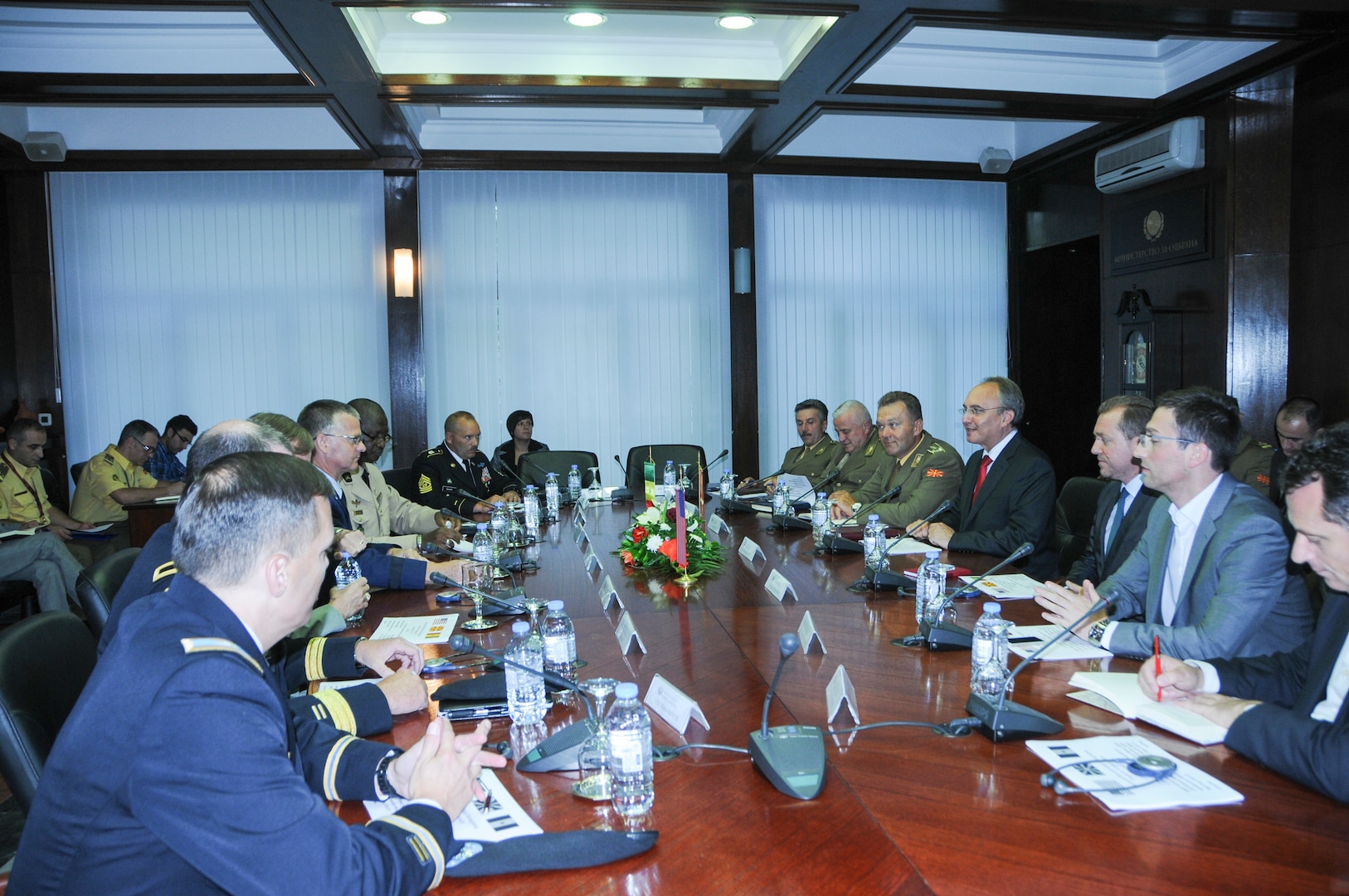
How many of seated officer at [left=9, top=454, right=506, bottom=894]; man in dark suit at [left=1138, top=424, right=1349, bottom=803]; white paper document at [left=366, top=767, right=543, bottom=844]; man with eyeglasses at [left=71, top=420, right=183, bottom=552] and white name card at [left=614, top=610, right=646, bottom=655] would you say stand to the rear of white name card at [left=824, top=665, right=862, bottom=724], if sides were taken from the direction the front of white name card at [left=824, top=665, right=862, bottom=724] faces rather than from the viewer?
1

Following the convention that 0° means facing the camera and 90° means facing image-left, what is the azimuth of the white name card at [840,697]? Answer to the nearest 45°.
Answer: approximately 90°

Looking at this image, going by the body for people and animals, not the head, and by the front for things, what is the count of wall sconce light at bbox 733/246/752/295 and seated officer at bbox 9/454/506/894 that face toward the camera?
1

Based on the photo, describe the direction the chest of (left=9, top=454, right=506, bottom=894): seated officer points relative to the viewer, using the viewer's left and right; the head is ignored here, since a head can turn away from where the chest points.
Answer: facing away from the viewer and to the right of the viewer

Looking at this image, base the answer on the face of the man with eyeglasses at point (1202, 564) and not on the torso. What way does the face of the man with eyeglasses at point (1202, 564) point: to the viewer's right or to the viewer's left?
to the viewer's left

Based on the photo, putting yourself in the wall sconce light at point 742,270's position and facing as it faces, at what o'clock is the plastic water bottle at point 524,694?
The plastic water bottle is roughly at 12 o'clock from the wall sconce light.

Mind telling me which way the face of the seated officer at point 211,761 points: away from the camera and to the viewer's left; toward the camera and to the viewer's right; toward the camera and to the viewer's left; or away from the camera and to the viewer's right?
away from the camera and to the viewer's right

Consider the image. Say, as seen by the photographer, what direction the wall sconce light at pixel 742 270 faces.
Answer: facing the viewer

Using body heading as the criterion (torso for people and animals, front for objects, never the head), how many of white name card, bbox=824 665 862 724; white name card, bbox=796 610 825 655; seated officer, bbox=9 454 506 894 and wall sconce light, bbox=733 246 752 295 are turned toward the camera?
1

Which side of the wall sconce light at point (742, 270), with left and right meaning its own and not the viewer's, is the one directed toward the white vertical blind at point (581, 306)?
right

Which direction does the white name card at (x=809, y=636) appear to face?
to the viewer's left

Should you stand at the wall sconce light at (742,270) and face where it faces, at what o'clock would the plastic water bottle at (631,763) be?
The plastic water bottle is roughly at 12 o'clock from the wall sconce light.

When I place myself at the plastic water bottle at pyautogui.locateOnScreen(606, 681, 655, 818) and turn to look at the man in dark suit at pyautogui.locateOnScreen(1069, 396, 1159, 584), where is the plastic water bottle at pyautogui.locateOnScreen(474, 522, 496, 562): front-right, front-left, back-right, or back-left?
front-left
